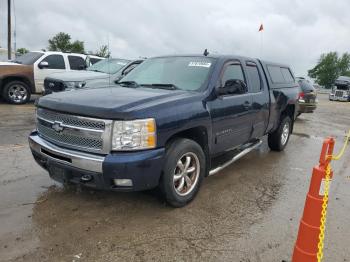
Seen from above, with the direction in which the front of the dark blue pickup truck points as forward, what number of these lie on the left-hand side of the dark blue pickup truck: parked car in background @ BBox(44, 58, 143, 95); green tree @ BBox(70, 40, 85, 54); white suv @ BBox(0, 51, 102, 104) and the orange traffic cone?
1

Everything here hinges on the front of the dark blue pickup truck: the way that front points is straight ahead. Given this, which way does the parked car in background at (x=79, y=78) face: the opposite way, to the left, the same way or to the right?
the same way

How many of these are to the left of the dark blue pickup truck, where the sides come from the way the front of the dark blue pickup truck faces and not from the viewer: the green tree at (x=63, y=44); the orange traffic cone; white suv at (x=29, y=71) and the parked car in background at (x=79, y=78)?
1

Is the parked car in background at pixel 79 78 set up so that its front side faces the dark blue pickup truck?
no

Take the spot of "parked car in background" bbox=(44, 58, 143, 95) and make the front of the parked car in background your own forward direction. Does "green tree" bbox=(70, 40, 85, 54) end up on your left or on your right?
on your right

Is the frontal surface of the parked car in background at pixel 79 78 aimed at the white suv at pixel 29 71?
no

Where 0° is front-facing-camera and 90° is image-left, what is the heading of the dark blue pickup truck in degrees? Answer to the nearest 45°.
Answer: approximately 45°

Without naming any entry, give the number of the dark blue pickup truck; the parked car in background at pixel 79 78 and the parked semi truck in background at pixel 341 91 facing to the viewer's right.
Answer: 0

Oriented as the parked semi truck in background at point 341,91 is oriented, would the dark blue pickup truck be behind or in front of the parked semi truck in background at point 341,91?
in front

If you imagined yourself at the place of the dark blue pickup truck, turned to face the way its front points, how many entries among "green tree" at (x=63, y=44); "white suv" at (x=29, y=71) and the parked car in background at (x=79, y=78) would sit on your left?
0

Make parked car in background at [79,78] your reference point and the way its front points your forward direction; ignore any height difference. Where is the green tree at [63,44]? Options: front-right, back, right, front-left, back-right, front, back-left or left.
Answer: back-right

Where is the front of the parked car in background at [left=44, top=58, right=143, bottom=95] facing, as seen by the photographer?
facing the viewer and to the left of the viewer

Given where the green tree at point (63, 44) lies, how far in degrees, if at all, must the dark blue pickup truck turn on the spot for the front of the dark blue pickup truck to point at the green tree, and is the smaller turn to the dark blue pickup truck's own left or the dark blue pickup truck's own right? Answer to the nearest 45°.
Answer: approximately 135° to the dark blue pickup truck's own right

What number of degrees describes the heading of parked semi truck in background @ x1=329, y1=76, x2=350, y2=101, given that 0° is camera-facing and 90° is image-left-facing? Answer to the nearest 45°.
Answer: approximately 45°

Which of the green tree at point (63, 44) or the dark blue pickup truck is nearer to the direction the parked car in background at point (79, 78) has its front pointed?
the dark blue pickup truck
